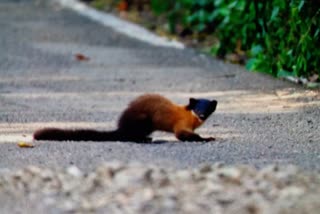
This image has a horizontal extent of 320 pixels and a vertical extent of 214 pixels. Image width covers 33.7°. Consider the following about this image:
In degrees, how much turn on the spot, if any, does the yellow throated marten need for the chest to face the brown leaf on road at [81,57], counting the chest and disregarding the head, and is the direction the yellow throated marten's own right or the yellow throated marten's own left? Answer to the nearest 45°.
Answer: approximately 90° to the yellow throated marten's own left

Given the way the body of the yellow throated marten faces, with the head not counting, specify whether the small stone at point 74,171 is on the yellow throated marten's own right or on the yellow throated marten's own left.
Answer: on the yellow throated marten's own right

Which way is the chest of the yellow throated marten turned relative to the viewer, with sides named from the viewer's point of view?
facing to the right of the viewer

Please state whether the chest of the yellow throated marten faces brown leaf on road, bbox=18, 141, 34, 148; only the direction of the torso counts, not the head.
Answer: no
